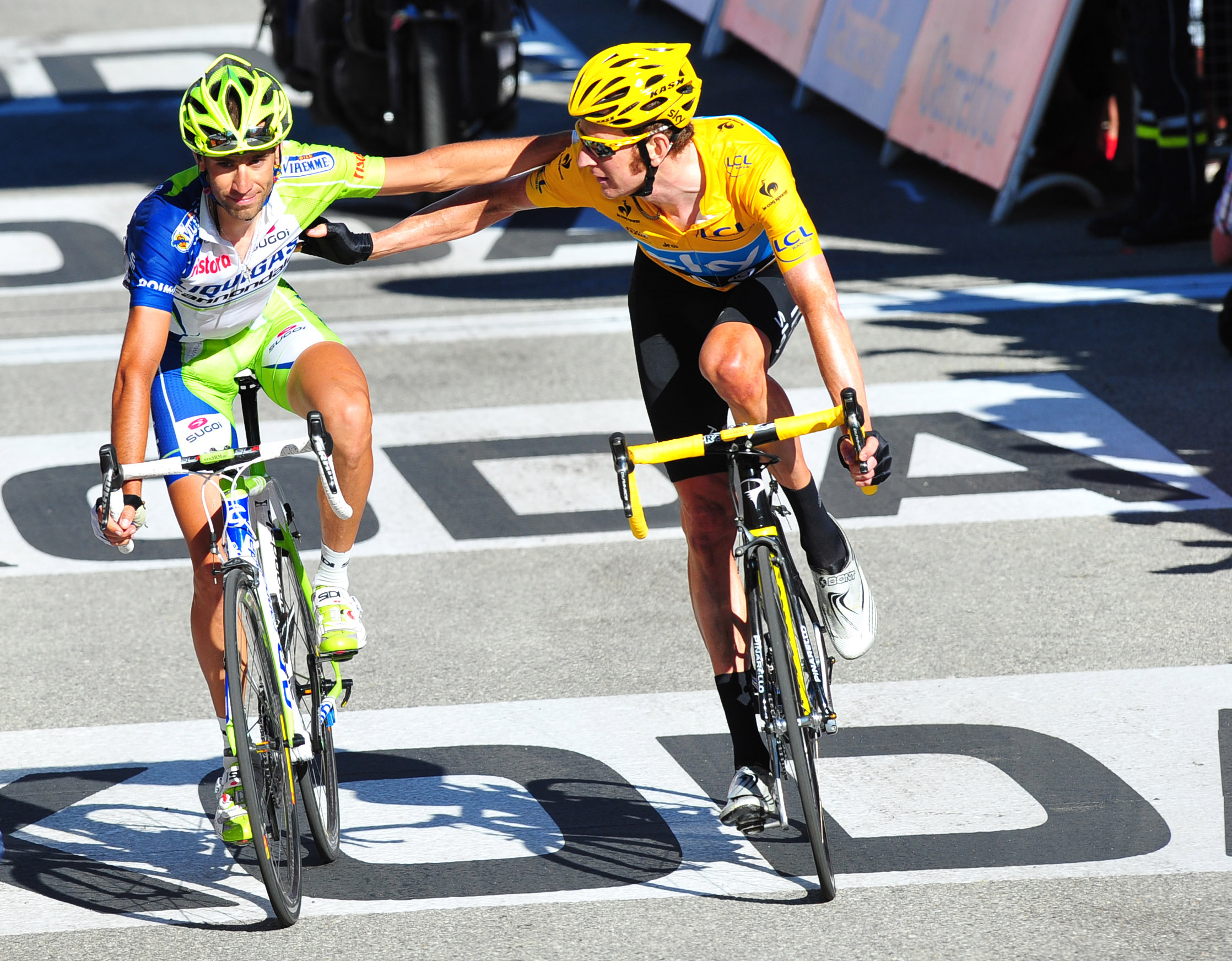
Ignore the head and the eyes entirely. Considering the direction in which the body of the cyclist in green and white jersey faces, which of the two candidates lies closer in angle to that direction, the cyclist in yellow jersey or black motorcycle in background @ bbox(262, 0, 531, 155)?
the cyclist in yellow jersey

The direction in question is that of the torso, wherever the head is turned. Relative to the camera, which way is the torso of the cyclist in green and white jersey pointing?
toward the camera

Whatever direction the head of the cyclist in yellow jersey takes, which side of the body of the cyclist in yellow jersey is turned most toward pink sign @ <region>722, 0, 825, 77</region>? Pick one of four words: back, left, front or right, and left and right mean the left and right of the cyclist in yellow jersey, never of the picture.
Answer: back

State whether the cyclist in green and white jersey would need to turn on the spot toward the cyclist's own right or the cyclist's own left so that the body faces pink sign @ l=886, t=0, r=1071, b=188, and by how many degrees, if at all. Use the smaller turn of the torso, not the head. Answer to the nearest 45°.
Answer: approximately 135° to the cyclist's own left

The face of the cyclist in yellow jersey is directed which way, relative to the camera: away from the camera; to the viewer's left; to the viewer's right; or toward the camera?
to the viewer's left

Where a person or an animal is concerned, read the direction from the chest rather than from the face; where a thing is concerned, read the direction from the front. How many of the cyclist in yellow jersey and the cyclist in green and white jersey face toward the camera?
2

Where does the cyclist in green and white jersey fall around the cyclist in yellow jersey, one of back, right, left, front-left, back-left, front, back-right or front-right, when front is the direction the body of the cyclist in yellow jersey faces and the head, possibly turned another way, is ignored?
right

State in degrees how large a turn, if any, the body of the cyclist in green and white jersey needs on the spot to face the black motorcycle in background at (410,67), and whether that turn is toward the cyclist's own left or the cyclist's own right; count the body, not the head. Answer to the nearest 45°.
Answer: approximately 180°

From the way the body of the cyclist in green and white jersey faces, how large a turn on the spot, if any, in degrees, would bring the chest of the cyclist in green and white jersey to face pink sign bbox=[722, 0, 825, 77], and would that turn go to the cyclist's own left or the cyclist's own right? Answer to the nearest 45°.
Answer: approximately 180°
